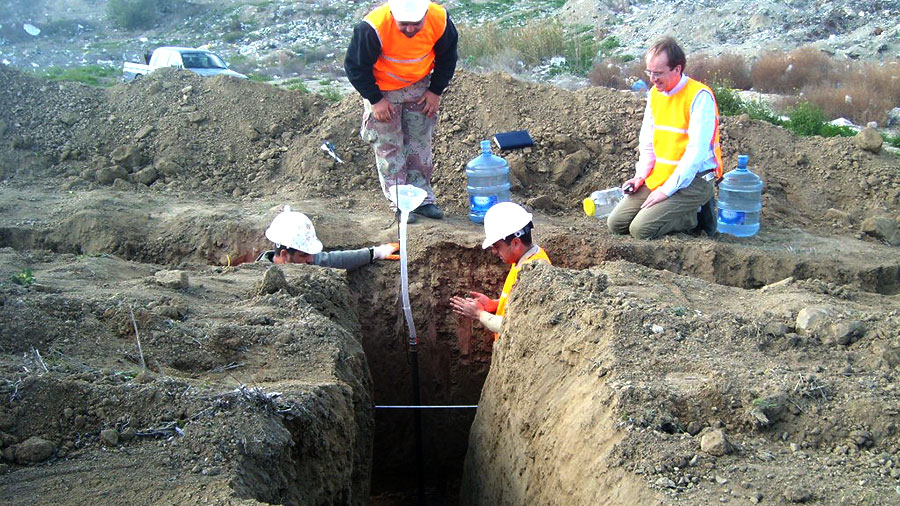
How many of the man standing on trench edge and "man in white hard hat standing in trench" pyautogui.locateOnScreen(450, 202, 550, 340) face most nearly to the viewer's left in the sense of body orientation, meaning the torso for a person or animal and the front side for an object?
1

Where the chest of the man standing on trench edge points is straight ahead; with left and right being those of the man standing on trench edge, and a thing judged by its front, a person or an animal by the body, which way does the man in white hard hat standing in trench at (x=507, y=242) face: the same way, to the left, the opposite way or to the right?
to the right

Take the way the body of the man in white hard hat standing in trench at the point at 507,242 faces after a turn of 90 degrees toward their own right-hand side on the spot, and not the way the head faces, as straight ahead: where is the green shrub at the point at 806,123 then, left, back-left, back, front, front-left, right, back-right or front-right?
front-right

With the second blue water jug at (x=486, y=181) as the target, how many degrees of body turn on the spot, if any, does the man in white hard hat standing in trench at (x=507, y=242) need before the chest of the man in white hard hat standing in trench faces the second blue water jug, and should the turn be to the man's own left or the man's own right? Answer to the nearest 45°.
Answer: approximately 90° to the man's own right

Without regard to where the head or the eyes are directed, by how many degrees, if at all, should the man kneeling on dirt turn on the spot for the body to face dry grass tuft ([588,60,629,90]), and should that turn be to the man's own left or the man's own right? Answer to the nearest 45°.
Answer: approximately 135° to the man's own right

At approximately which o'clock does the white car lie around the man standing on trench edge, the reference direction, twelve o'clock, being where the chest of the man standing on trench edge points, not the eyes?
The white car is roughly at 5 o'clock from the man standing on trench edge.

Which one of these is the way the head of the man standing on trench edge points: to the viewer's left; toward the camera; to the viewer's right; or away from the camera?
toward the camera

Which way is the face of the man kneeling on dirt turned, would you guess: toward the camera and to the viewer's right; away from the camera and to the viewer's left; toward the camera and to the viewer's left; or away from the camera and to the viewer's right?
toward the camera and to the viewer's left

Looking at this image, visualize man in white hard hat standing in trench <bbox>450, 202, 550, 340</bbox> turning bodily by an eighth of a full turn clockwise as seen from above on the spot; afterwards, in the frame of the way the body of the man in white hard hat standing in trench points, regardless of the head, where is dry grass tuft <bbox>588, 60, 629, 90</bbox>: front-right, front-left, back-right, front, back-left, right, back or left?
front-right

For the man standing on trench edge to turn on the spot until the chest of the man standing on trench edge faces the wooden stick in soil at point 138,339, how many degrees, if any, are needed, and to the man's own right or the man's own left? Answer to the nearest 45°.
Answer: approximately 45° to the man's own right

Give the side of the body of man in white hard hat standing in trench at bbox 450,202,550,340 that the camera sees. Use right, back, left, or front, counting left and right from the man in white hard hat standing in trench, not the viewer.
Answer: left

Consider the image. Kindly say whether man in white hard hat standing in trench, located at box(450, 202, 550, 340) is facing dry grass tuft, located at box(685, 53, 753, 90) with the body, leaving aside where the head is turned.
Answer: no

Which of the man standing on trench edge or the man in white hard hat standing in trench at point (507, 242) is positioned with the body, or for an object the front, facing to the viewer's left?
the man in white hard hat standing in trench

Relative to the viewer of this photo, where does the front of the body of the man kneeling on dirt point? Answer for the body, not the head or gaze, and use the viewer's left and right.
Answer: facing the viewer and to the left of the viewer

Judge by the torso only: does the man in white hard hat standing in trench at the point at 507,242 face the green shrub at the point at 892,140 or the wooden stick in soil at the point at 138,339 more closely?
the wooden stick in soil

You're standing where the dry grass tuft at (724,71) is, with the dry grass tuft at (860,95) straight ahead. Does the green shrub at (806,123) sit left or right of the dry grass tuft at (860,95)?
right

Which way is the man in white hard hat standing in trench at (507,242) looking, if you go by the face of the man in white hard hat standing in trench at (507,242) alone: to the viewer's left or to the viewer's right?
to the viewer's left

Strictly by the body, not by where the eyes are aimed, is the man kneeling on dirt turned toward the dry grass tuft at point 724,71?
no

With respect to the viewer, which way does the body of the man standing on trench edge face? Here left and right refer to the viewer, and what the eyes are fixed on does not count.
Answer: facing the viewer
